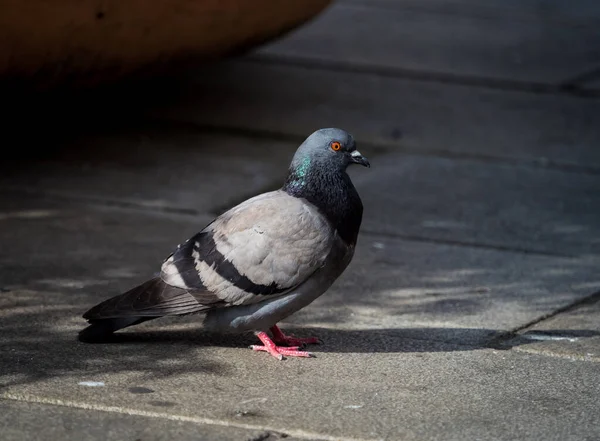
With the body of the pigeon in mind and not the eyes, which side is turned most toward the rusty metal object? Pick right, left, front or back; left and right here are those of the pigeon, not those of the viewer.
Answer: left

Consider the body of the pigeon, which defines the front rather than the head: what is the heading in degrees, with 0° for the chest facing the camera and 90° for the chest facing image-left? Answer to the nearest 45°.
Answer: approximately 270°
